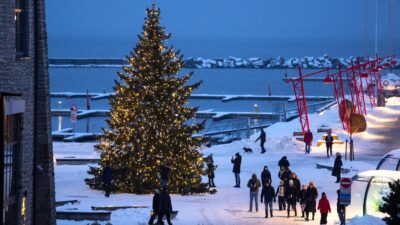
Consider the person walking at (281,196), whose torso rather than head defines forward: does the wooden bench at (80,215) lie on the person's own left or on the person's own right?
on the person's own right

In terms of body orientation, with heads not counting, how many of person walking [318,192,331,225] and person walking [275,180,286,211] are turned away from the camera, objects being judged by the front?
1

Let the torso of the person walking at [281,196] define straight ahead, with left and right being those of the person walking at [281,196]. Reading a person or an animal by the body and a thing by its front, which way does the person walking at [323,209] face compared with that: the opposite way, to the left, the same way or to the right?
the opposite way

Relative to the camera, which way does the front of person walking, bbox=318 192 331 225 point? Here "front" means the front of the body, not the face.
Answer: away from the camera

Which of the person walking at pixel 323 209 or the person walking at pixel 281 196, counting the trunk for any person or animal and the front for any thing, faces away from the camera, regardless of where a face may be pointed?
the person walking at pixel 323 209

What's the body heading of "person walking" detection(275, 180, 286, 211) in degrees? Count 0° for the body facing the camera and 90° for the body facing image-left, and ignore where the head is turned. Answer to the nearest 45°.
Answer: approximately 0°

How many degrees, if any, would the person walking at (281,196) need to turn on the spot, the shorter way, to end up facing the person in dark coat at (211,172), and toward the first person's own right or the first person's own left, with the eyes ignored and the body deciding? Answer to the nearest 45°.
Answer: approximately 135° to the first person's own right

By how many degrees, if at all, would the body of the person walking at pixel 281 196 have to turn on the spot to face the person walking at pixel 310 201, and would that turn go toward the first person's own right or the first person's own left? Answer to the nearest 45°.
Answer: approximately 45° to the first person's own left
